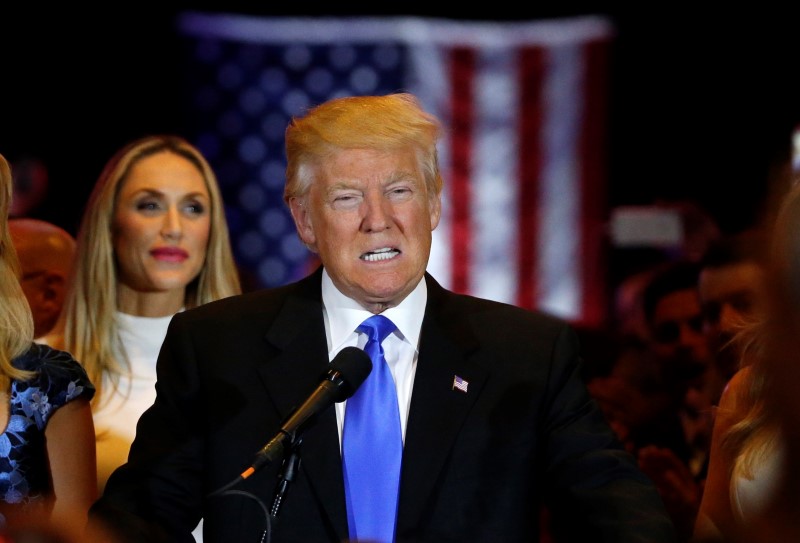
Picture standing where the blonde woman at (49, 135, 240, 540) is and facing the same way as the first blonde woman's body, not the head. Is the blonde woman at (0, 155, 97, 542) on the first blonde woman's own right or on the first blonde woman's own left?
on the first blonde woman's own right

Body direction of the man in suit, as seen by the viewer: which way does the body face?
toward the camera

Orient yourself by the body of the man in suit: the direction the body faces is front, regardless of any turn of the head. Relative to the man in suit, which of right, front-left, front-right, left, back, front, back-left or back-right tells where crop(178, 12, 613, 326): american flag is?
back

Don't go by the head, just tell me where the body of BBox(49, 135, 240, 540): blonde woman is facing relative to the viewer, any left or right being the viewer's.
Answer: facing the viewer and to the right of the viewer

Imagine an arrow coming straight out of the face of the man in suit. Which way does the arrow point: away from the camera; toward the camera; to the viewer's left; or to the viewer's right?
toward the camera

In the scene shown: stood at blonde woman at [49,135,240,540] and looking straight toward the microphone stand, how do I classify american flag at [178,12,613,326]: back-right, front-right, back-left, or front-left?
back-left

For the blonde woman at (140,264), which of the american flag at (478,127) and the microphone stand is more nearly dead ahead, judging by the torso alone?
the microphone stand
